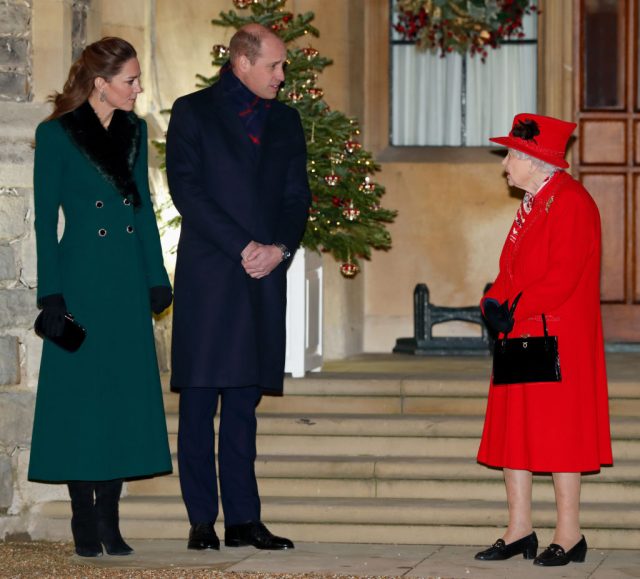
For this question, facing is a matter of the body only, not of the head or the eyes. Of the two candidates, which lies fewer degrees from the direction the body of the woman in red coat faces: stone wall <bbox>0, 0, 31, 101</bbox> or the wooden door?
the stone wall

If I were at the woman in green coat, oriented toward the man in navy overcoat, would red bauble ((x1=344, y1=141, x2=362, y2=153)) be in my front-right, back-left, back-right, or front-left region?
front-left

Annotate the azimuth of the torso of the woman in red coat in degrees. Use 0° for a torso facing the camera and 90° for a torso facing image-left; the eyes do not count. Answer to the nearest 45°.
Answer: approximately 90°

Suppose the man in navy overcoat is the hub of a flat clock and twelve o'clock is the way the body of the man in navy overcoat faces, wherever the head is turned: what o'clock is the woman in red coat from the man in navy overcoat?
The woman in red coat is roughly at 11 o'clock from the man in navy overcoat.

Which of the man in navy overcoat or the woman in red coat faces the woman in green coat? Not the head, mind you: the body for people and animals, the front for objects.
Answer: the woman in red coat

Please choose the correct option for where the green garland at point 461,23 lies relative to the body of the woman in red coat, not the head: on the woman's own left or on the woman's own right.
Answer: on the woman's own right

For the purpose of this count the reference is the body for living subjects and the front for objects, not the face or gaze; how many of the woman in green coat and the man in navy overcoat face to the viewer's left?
0

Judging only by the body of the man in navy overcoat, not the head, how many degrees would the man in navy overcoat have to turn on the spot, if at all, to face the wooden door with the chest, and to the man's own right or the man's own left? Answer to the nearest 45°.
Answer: approximately 90° to the man's own left

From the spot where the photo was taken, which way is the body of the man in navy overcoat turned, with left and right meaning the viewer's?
facing the viewer and to the right of the viewer

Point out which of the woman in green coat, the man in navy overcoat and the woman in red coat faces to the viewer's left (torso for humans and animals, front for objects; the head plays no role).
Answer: the woman in red coat

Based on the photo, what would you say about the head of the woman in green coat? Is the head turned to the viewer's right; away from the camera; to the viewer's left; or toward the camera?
to the viewer's right

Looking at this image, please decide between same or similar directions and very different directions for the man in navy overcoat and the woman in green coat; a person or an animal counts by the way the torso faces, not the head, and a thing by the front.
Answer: same or similar directions

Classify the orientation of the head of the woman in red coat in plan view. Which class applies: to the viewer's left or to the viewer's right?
to the viewer's left
